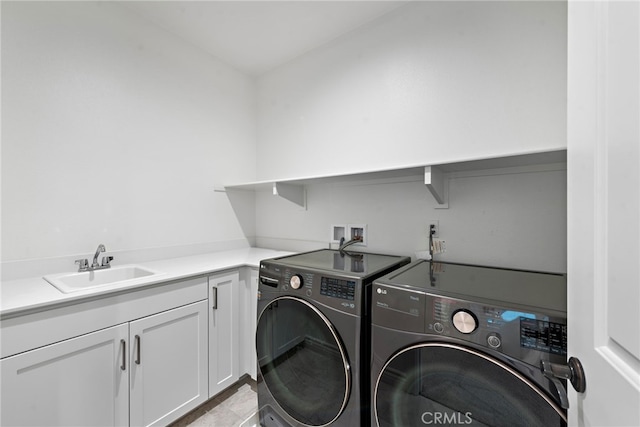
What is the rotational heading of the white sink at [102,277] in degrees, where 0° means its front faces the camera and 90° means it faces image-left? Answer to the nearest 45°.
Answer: approximately 315°

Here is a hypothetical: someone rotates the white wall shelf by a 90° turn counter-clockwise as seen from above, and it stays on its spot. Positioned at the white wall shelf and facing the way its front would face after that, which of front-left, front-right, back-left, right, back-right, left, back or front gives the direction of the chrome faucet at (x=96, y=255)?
back-right

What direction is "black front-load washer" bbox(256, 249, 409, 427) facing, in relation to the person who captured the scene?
facing the viewer and to the left of the viewer

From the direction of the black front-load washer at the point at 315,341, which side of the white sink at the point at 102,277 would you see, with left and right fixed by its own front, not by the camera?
front

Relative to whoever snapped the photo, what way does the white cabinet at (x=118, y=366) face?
facing the viewer and to the right of the viewer

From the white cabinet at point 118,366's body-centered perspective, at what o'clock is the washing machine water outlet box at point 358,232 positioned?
The washing machine water outlet box is roughly at 11 o'clock from the white cabinet.

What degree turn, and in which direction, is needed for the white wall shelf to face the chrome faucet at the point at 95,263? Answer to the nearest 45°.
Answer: approximately 45° to its right

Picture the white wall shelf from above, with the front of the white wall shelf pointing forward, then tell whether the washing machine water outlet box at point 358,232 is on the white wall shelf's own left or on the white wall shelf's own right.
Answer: on the white wall shelf's own right

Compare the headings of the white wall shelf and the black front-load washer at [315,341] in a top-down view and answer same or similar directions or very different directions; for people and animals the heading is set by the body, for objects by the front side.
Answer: same or similar directions

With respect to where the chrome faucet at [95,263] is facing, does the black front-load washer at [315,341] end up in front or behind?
in front

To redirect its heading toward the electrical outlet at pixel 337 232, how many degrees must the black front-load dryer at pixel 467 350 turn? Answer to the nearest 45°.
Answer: approximately 90° to its right

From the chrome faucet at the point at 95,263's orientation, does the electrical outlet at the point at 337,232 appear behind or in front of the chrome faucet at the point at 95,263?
in front
